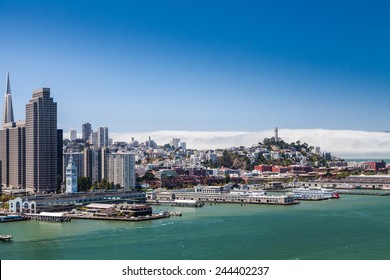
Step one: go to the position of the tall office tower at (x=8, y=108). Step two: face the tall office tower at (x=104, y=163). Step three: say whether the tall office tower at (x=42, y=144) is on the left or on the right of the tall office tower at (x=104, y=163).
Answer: right

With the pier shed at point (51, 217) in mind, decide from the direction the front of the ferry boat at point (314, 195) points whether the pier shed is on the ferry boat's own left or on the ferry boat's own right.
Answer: on the ferry boat's own left

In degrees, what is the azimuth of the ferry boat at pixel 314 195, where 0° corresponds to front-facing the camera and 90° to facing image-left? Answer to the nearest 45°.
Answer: approximately 90°

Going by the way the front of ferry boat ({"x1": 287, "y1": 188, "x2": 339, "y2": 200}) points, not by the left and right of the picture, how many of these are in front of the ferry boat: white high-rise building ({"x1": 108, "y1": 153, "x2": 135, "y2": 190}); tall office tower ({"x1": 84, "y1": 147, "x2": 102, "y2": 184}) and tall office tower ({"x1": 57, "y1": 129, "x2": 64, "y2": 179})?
3

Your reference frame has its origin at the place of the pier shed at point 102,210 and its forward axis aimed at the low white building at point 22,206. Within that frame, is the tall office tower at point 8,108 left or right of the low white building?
right

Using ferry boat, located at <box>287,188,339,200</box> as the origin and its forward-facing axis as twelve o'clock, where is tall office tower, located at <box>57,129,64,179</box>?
The tall office tower is roughly at 12 o'clock from the ferry boat.

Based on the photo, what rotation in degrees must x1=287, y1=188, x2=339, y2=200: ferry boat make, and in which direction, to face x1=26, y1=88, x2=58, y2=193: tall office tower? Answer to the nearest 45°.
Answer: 0° — it already faces it
